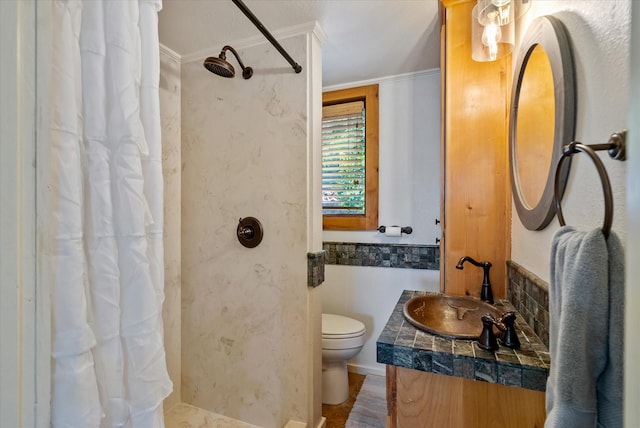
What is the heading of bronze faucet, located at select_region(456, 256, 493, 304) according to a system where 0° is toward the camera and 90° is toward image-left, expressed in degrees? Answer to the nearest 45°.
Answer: approximately 90°

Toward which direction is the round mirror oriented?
to the viewer's left

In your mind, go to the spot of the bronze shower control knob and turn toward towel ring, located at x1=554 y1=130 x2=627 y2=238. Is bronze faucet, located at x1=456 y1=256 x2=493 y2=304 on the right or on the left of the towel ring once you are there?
left

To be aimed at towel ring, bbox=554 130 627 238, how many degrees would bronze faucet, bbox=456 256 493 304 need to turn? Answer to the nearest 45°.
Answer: approximately 90° to its left

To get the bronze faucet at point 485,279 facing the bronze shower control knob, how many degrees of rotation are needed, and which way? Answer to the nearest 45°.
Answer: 0° — it already faces it

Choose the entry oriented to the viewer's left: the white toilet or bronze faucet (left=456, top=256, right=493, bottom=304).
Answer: the bronze faucet

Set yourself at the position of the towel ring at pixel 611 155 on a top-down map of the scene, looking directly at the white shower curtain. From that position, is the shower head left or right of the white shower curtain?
right

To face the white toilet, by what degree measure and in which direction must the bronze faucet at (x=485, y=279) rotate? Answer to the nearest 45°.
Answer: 0° — it already faces it
